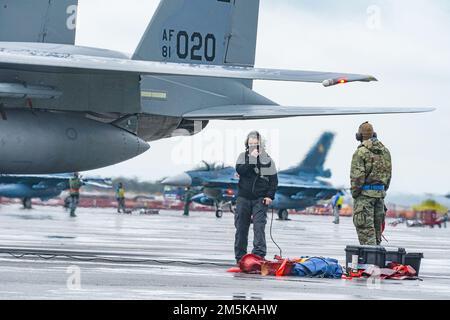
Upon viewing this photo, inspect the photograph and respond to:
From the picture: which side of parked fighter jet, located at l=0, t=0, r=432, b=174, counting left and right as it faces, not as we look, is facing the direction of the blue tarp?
left

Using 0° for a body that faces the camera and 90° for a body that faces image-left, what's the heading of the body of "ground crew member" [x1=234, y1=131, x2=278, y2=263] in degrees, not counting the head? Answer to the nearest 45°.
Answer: approximately 0°

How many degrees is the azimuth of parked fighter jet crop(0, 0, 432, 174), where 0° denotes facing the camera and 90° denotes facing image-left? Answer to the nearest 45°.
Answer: approximately 45°

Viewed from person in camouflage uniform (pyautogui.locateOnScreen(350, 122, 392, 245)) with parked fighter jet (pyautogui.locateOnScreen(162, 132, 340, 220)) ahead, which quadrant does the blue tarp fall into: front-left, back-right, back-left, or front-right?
back-left

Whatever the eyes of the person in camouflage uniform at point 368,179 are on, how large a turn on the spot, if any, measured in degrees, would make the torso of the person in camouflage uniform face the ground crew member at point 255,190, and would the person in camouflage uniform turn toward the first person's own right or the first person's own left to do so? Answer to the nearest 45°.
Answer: approximately 45° to the first person's own left

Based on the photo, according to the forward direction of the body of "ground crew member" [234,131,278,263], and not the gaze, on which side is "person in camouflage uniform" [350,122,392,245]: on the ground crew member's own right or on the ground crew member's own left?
on the ground crew member's own left

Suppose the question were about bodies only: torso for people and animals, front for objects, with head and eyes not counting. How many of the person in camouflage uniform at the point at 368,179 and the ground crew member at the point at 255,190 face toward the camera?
1

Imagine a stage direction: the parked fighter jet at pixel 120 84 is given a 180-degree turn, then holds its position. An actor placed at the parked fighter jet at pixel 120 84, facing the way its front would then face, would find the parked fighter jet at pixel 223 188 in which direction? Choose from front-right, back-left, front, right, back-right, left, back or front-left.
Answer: front-left
